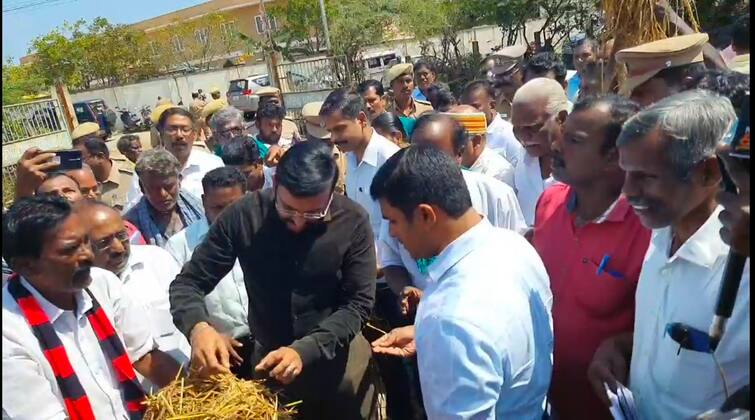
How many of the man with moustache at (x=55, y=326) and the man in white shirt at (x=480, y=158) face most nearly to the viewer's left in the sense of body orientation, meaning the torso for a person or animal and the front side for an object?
1

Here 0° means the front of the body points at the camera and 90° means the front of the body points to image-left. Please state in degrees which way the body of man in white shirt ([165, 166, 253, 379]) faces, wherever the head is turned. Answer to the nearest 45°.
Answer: approximately 315°

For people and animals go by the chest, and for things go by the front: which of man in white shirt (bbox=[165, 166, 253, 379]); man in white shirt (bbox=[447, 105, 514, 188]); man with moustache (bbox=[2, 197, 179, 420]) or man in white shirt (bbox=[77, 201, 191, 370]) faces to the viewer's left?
man in white shirt (bbox=[447, 105, 514, 188])

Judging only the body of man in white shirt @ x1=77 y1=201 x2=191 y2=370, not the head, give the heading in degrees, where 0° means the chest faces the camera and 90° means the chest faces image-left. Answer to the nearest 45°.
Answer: approximately 315°
